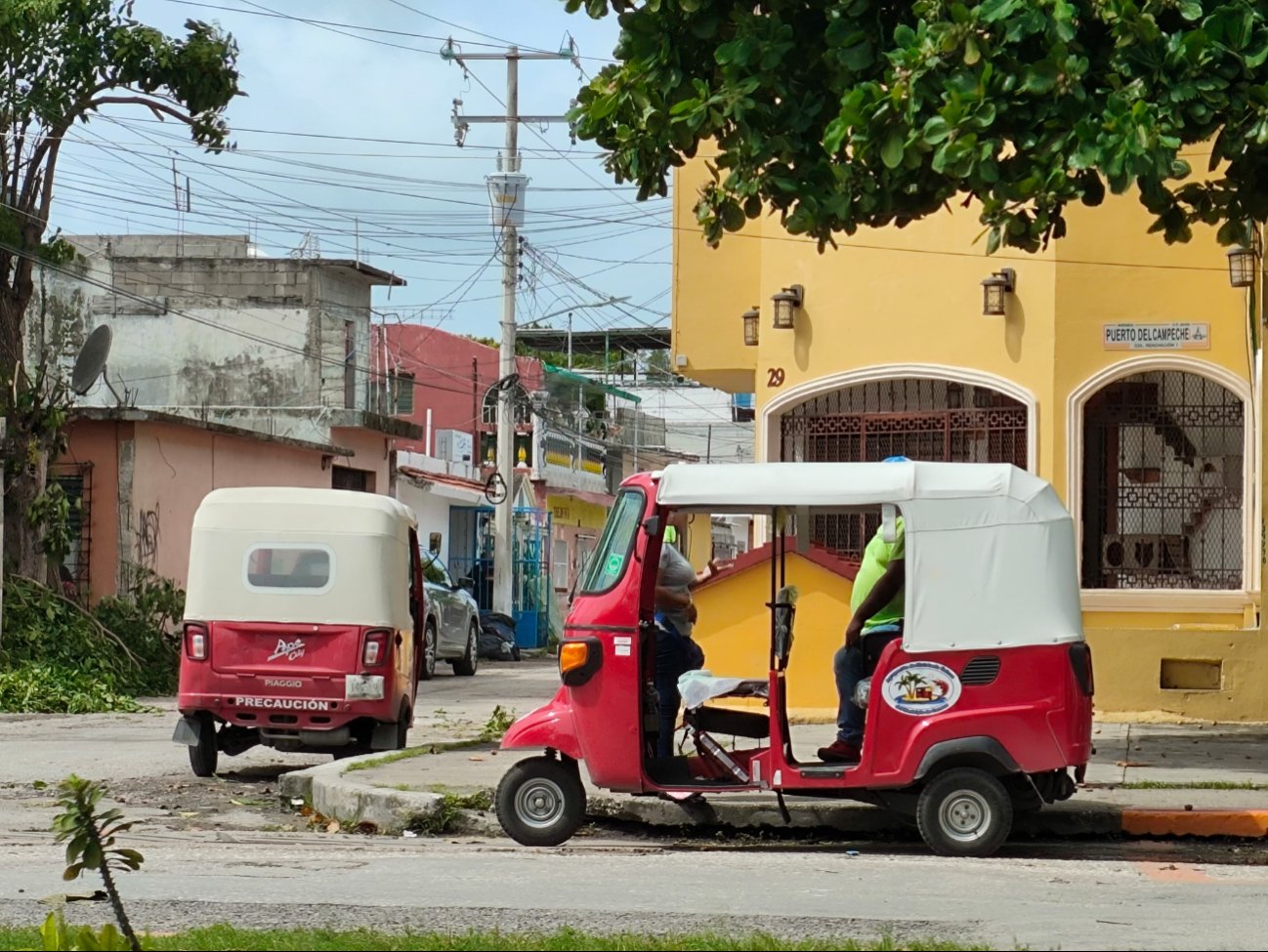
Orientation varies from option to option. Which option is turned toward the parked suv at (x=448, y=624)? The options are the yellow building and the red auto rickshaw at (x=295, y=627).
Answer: the red auto rickshaw

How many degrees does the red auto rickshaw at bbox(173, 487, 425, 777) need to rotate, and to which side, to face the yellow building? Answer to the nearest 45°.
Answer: approximately 90° to its right

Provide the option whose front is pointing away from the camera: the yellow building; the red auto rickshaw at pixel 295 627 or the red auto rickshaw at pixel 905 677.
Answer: the red auto rickshaw at pixel 295 627

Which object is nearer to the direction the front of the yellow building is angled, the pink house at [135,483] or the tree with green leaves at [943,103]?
the tree with green leaves

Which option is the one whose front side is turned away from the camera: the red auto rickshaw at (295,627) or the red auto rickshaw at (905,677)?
the red auto rickshaw at (295,627)

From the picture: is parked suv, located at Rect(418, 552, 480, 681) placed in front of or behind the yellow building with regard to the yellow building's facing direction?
behind

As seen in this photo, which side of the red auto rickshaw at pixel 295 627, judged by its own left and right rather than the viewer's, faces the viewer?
back

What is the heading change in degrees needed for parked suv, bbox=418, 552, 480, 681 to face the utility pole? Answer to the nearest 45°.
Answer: approximately 45° to its left

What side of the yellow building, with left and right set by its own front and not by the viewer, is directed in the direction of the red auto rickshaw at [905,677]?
front

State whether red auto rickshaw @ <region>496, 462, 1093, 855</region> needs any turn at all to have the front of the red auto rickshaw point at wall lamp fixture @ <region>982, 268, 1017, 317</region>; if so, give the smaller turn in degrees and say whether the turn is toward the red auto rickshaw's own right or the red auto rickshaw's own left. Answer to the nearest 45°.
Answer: approximately 90° to the red auto rickshaw's own right

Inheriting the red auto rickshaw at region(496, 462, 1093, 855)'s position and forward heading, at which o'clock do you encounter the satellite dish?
The satellite dish is roughly at 2 o'clock from the red auto rickshaw.

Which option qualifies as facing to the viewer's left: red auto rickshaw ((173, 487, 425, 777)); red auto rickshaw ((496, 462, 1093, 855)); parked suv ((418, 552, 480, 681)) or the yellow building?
red auto rickshaw ((496, 462, 1093, 855))

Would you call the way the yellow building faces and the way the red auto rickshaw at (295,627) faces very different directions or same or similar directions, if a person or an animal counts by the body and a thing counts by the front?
very different directions

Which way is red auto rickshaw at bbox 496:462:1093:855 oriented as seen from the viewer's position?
to the viewer's left

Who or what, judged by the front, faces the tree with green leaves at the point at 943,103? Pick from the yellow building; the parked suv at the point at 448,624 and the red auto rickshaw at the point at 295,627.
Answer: the yellow building

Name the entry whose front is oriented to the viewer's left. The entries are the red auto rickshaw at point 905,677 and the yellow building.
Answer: the red auto rickshaw

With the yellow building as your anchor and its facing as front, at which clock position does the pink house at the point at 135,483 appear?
The pink house is roughly at 4 o'clock from the yellow building.

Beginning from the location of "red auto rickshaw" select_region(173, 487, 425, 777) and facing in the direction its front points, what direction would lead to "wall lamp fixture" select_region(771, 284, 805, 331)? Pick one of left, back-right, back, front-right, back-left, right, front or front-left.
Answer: front-right
